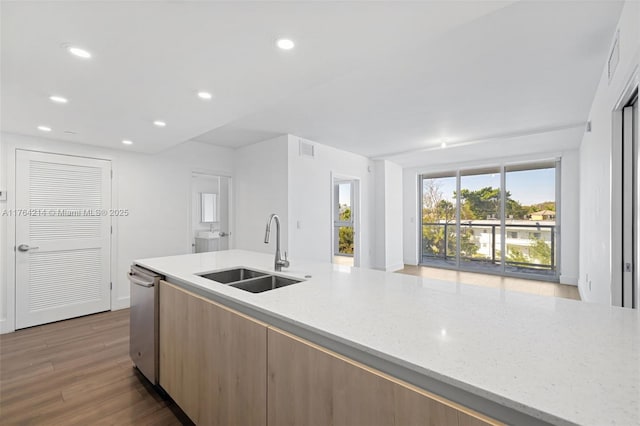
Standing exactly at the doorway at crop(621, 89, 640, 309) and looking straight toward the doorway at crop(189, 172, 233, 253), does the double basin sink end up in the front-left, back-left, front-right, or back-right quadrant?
front-left

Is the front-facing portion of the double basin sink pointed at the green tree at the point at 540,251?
no

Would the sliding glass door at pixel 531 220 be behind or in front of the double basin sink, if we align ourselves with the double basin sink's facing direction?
behind

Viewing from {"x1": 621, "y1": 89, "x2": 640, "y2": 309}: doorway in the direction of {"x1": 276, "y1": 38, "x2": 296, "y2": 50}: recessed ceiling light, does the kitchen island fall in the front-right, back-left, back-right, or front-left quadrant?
front-left

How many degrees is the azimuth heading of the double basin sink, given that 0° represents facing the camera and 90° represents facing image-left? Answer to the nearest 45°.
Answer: approximately 45°

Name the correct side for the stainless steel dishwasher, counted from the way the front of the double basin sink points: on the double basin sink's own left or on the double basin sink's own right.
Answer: on the double basin sink's own right

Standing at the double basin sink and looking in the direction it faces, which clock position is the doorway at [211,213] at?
The doorway is roughly at 4 o'clock from the double basin sink.

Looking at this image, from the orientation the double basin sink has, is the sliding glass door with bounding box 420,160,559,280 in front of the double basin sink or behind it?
behind

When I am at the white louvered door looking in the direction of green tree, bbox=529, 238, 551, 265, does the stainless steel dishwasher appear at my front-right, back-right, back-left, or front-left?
front-right

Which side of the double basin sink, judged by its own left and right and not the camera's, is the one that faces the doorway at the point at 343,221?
back

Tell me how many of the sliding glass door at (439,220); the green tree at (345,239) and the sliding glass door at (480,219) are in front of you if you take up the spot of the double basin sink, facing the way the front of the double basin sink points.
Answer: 0
